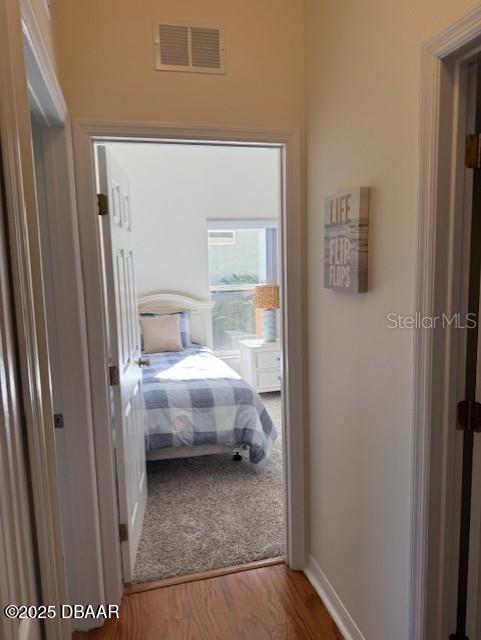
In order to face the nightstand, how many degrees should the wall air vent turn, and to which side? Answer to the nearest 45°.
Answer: approximately 180°

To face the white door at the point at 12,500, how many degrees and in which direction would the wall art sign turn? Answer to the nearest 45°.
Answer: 0° — it already faces it

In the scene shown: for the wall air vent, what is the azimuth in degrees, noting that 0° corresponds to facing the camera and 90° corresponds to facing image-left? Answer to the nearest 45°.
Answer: approximately 0°

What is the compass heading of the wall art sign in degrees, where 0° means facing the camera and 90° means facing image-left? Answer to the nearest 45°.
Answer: approximately 45°

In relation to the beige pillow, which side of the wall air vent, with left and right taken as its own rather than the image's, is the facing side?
back
